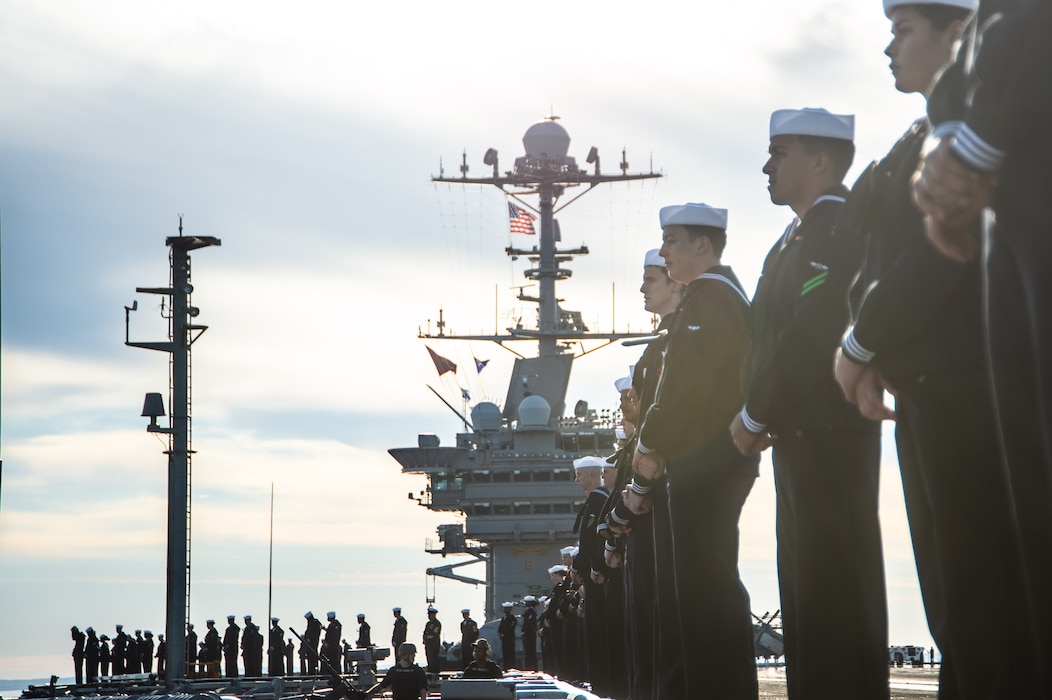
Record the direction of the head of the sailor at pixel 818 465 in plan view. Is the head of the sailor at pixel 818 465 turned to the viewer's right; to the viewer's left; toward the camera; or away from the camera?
to the viewer's left

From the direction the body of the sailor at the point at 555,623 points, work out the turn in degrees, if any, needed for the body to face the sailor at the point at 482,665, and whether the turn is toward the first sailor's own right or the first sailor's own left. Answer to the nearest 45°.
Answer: approximately 90° to the first sailor's own left

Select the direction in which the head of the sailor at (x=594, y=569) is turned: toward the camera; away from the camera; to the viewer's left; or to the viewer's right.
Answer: to the viewer's left

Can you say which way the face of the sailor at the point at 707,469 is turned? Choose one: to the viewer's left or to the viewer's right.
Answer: to the viewer's left

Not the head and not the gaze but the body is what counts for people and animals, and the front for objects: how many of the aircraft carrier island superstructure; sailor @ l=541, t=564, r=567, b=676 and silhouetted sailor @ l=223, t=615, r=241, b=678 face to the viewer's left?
2

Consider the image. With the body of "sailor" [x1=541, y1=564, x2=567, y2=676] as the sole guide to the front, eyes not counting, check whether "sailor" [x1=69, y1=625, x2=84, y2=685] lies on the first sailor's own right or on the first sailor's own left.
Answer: on the first sailor's own right

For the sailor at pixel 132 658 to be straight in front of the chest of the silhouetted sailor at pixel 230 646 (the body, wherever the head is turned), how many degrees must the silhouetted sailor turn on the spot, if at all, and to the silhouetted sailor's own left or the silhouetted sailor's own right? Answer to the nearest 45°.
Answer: approximately 45° to the silhouetted sailor's own right

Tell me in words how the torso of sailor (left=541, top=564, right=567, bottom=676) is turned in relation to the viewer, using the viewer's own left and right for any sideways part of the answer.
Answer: facing to the left of the viewer

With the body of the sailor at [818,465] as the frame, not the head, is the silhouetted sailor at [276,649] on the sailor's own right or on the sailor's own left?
on the sailor's own right

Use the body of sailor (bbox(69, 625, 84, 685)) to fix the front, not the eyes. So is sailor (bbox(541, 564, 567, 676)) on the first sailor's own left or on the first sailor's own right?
on the first sailor's own left

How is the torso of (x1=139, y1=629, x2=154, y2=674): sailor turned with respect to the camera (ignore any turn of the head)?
to the viewer's left

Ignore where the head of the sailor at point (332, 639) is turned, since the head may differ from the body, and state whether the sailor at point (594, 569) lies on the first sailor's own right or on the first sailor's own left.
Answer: on the first sailor's own left
